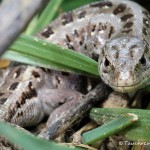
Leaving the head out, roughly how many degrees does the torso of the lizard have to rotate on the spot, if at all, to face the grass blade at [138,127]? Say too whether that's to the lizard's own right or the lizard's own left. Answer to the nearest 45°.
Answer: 0° — it already faces it

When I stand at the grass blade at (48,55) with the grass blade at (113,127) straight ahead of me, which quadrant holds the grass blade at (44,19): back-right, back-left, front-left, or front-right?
back-left

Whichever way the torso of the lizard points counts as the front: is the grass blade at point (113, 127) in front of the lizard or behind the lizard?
in front

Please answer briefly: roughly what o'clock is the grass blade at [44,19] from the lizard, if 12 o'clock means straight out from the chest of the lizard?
The grass blade is roughly at 5 o'clock from the lizard.
